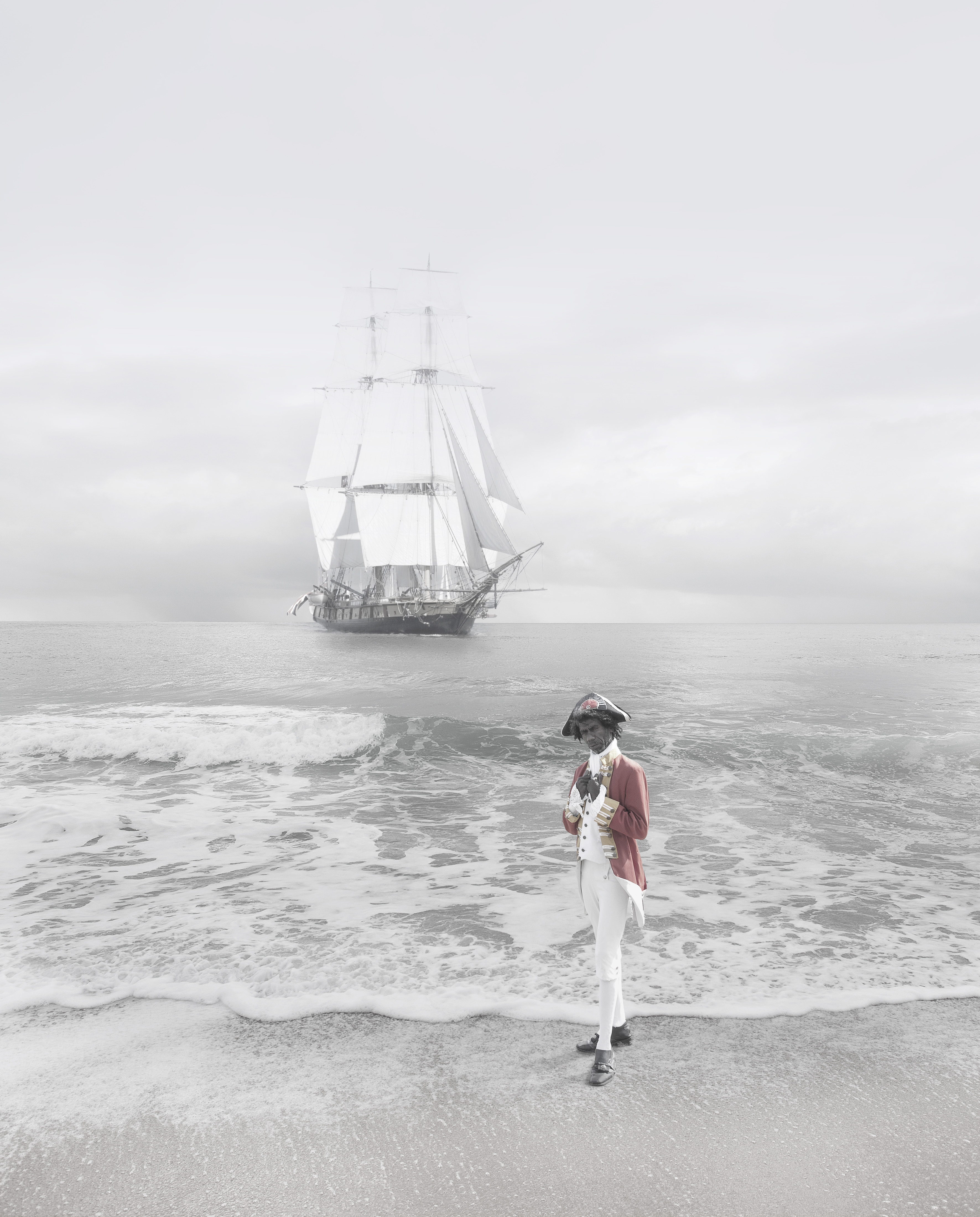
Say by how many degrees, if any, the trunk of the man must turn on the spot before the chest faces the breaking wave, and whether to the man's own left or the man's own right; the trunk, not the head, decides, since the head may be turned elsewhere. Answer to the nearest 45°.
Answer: approximately 90° to the man's own right
